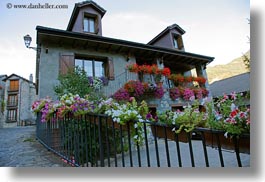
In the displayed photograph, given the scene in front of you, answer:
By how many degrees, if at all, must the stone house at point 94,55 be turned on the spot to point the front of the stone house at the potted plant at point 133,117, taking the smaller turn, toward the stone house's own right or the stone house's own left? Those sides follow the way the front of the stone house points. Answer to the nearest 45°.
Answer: approximately 45° to the stone house's own right

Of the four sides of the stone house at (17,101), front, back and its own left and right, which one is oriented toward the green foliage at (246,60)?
left

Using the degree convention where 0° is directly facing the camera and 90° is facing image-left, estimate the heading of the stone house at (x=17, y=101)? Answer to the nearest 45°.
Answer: approximately 45°

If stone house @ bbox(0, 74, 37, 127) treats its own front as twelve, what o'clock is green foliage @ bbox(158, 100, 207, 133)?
The green foliage is roughly at 10 o'clock from the stone house.

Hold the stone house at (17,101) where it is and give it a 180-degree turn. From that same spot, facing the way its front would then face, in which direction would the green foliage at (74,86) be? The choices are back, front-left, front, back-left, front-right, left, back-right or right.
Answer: right

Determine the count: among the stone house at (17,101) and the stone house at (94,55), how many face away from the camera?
0

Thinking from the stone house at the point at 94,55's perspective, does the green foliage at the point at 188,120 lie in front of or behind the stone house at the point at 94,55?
in front
